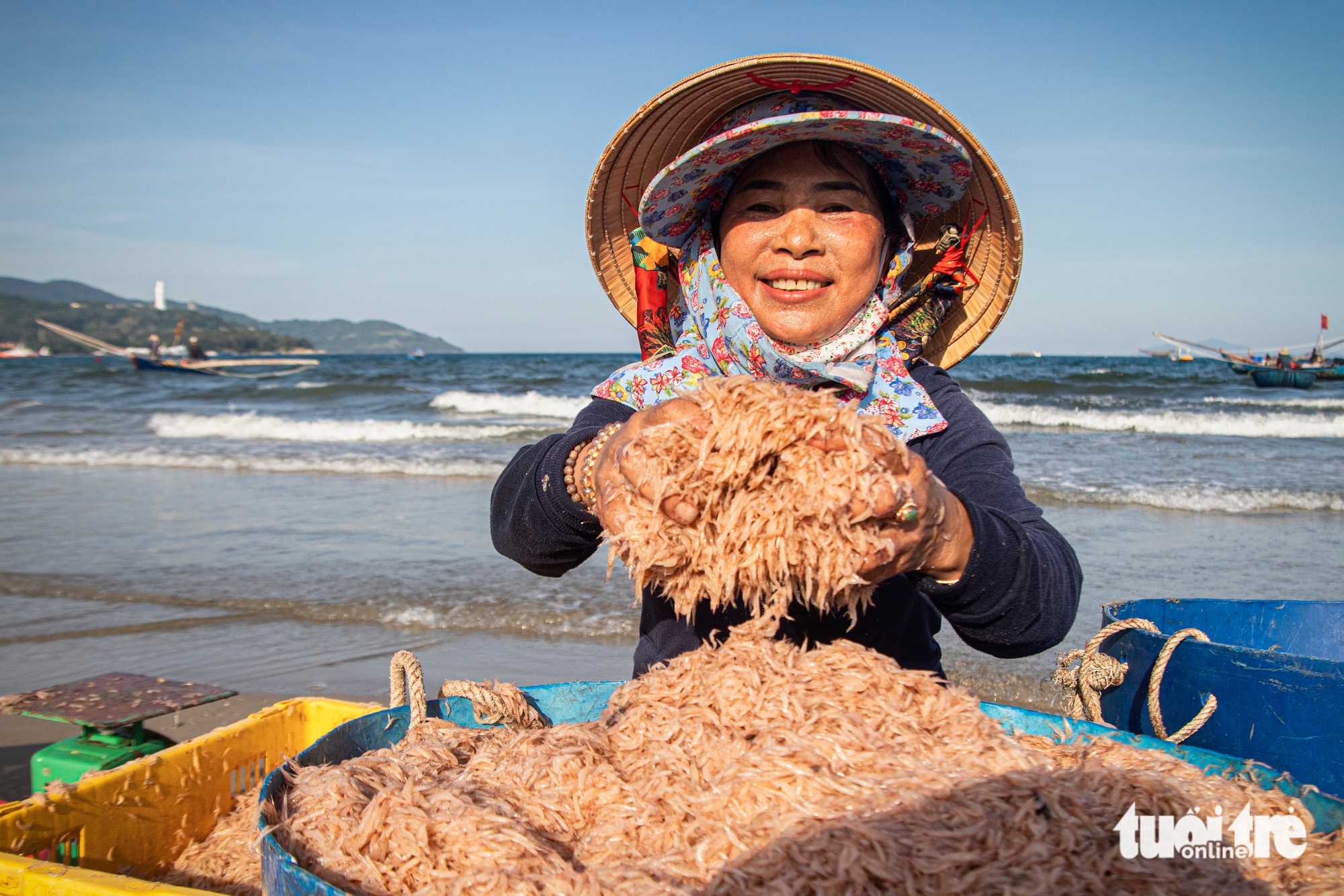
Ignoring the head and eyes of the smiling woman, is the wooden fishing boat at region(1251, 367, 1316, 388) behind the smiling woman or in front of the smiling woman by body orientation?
behind

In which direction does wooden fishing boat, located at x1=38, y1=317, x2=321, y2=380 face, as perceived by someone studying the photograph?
facing to the left of the viewer

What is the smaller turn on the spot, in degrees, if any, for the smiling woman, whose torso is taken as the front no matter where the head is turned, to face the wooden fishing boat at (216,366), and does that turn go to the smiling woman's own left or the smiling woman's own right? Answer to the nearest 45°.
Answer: approximately 135° to the smiling woman's own right

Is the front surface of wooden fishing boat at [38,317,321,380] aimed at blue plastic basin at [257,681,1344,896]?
no

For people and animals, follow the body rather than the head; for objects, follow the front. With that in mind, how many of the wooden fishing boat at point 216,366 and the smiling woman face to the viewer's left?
1

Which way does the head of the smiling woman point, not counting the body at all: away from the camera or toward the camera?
toward the camera

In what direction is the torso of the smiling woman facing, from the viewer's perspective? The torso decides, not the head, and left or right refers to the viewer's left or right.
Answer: facing the viewer

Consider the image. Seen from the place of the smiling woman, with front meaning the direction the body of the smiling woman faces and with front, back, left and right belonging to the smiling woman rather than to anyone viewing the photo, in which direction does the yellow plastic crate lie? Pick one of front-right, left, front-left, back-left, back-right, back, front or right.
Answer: right

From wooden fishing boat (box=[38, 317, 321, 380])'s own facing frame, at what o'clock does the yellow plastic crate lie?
The yellow plastic crate is roughly at 9 o'clock from the wooden fishing boat.

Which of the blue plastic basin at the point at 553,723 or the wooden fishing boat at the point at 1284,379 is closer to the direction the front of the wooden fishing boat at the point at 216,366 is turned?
the blue plastic basin

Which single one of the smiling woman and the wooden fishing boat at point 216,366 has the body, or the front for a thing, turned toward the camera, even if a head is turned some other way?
the smiling woman
